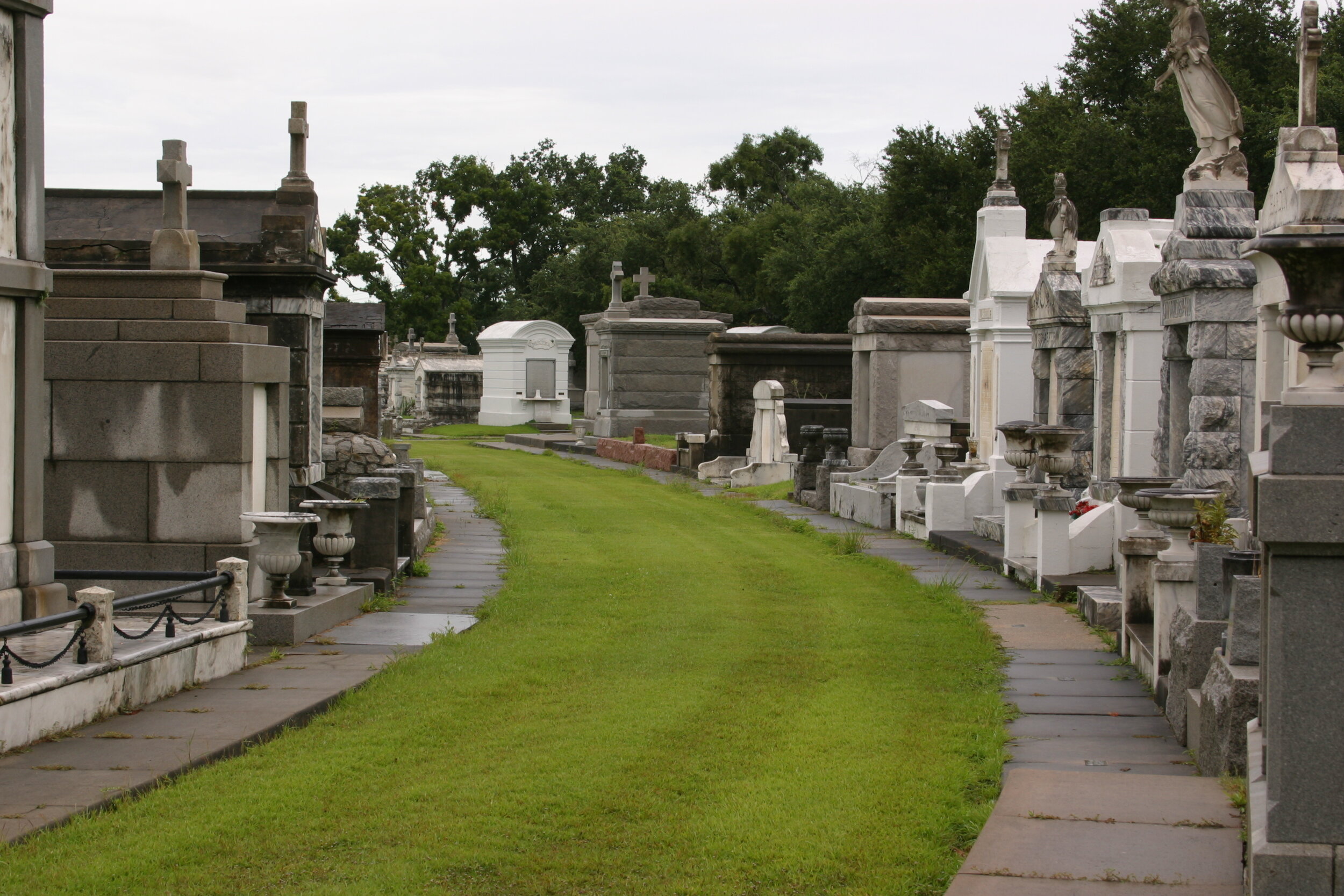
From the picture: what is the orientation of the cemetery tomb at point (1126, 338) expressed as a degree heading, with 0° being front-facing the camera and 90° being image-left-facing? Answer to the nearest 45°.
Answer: approximately 45°

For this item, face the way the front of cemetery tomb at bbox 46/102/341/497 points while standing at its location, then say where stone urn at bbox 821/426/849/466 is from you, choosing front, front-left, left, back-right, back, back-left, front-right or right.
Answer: front-left

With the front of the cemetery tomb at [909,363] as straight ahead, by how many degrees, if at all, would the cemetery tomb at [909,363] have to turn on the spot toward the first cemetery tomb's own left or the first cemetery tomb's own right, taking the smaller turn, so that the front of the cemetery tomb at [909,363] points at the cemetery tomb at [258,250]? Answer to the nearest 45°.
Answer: approximately 45° to the first cemetery tomb's own left

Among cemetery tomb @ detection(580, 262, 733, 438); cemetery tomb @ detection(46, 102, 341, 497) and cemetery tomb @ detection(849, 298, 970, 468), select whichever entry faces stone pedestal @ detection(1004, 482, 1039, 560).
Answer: cemetery tomb @ detection(46, 102, 341, 497)

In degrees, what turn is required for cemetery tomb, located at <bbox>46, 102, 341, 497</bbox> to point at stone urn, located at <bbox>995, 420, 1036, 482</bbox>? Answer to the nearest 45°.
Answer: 0° — it already faces it

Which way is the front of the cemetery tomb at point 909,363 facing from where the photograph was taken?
facing to the left of the viewer

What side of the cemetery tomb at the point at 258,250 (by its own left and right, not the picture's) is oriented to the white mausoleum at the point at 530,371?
left

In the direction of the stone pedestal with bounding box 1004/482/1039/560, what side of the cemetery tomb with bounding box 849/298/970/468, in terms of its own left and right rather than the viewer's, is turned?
left

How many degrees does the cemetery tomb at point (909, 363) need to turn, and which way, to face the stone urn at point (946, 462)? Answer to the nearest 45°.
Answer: approximately 90° to its left

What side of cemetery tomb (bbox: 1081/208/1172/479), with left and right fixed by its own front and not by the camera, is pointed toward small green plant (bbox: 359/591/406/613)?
front

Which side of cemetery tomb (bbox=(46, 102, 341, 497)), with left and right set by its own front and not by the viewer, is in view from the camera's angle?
right

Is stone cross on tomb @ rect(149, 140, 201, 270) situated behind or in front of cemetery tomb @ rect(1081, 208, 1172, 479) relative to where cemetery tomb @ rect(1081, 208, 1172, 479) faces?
in front

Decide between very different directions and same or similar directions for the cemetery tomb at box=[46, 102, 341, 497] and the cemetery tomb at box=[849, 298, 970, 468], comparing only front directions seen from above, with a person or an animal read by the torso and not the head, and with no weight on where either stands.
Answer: very different directions

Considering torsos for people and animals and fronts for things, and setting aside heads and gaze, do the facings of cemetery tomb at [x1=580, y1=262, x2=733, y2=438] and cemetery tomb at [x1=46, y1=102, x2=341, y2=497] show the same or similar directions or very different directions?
very different directions

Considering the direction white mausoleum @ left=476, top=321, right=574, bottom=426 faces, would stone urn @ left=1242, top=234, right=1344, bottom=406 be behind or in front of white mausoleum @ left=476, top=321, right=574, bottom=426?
in front
